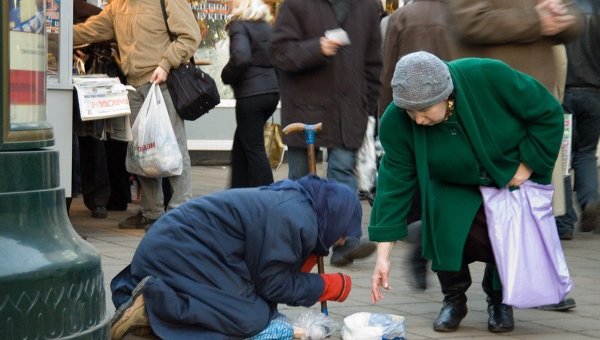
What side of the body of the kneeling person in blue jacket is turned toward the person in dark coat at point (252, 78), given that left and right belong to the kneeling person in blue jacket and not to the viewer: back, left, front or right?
left

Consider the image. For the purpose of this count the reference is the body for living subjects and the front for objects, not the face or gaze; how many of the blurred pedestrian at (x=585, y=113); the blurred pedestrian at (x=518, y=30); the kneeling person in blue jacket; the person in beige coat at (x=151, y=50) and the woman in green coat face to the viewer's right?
2

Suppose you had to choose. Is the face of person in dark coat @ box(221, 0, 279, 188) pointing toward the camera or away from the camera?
away from the camera

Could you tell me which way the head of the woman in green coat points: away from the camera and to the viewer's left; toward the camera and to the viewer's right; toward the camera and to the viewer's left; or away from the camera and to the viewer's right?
toward the camera and to the viewer's left

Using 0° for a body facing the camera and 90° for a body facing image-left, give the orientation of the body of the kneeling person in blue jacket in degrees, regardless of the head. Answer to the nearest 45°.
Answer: approximately 270°

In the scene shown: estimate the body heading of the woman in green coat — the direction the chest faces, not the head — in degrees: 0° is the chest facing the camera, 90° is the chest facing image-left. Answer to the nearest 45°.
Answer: approximately 45°
